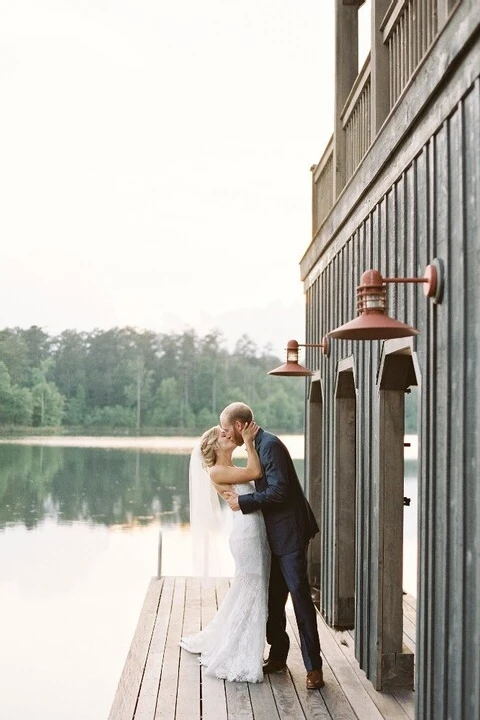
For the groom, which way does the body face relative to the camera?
to the viewer's left

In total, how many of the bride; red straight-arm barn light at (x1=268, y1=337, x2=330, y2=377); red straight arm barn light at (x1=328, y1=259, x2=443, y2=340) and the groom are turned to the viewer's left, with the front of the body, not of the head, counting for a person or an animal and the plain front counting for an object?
3

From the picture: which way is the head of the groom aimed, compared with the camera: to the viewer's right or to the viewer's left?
to the viewer's left

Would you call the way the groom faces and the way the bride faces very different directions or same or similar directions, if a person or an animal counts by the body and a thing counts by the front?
very different directions

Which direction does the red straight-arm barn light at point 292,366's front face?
to the viewer's left

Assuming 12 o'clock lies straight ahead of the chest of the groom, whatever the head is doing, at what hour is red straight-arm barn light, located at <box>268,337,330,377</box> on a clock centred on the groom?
The red straight-arm barn light is roughly at 3 o'clock from the groom.

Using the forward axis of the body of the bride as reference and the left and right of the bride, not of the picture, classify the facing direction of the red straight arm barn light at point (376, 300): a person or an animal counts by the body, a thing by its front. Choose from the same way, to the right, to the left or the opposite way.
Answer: the opposite way

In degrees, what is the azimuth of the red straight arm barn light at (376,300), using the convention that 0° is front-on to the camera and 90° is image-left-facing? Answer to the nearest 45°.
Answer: approximately 90°

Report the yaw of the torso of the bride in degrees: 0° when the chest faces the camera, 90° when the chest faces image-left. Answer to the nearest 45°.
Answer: approximately 270°
